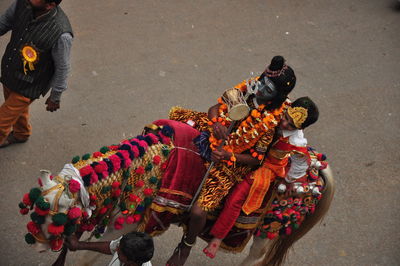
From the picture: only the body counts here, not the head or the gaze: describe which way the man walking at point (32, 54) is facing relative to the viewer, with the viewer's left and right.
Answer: facing the viewer and to the left of the viewer

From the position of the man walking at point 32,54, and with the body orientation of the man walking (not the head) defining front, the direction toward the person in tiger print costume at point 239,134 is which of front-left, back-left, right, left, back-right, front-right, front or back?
left

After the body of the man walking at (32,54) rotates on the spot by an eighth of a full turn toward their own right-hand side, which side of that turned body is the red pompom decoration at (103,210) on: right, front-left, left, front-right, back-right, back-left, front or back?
left
